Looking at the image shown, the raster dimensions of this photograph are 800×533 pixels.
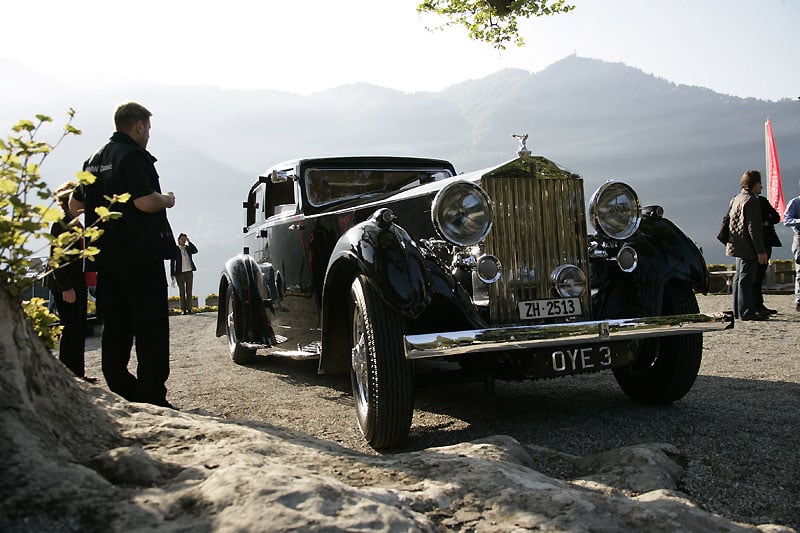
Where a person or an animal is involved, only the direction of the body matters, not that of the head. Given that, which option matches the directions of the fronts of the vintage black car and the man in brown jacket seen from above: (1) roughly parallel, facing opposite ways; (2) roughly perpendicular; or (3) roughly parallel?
roughly perpendicular

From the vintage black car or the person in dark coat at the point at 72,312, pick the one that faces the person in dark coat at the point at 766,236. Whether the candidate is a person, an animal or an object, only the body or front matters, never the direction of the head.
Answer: the person in dark coat at the point at 72,312

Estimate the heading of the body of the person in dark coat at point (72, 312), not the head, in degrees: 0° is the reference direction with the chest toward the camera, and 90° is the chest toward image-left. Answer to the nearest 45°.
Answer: approximately 270°

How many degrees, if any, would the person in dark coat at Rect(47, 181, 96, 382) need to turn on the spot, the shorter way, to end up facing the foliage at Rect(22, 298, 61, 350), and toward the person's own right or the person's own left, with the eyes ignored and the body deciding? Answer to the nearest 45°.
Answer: approximately 90° to the person's own right

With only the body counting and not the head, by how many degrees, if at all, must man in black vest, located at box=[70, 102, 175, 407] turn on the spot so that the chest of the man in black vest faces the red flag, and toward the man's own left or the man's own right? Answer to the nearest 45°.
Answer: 0° — they already face it

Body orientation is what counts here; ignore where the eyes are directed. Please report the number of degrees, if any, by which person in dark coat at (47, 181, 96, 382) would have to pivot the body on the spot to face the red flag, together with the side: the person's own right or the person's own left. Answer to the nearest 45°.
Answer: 0° — they already face it

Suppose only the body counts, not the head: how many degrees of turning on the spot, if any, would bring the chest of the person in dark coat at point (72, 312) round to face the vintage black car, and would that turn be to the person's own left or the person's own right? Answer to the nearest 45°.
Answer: approximately 45° to the person's own right

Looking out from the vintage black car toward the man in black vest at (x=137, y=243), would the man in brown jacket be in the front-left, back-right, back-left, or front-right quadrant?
back-right
